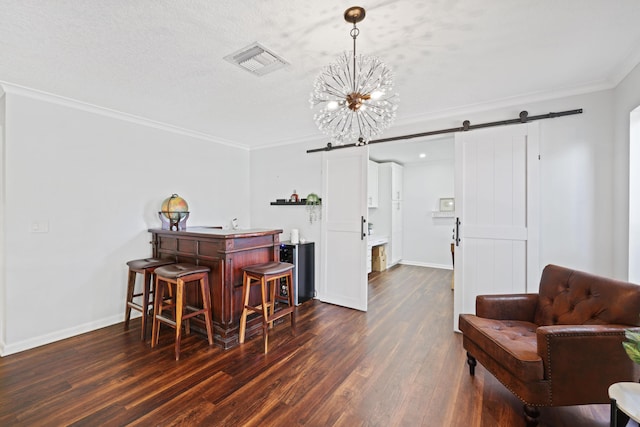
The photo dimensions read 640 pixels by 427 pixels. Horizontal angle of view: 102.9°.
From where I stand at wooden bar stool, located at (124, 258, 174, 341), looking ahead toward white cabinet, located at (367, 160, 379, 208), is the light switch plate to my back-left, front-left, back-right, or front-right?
back-left

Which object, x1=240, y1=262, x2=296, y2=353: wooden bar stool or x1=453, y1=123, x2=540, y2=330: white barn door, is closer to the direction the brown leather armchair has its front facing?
the wooden bar stool

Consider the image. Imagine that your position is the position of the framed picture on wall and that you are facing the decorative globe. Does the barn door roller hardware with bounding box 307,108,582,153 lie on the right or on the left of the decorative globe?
left

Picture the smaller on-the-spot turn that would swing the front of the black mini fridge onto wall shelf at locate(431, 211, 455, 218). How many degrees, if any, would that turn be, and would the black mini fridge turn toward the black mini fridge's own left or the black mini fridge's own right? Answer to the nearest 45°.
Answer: approximately 180°

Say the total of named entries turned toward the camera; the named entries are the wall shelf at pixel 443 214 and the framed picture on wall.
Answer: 2

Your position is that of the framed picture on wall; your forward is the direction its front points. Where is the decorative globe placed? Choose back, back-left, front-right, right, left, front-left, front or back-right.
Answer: front-right

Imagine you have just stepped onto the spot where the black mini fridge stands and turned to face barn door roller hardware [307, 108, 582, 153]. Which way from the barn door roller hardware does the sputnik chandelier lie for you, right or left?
right

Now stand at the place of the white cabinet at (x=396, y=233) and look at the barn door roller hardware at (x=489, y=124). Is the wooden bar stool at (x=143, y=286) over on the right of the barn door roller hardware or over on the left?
right

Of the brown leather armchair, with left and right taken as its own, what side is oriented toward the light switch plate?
front

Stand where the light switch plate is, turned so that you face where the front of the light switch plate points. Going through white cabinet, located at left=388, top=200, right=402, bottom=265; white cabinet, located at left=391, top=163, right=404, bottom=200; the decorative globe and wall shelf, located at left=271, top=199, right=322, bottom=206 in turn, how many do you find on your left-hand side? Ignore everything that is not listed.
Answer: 4

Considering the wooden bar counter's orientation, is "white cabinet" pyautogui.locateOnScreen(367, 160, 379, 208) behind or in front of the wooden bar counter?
behind
